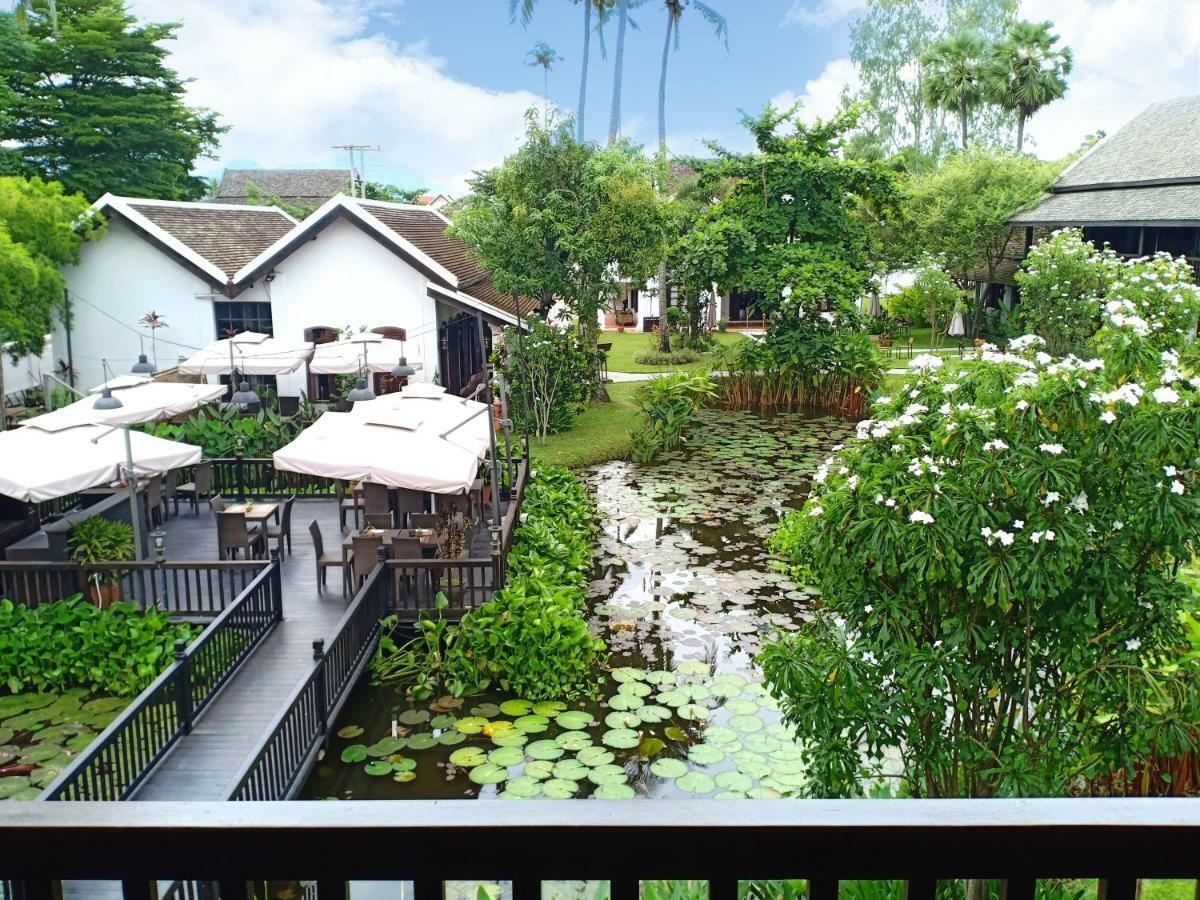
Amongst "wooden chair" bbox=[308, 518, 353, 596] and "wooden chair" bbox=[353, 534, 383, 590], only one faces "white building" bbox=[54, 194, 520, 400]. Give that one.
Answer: "wooden chair" bbox=[353, 534, 383, 590]

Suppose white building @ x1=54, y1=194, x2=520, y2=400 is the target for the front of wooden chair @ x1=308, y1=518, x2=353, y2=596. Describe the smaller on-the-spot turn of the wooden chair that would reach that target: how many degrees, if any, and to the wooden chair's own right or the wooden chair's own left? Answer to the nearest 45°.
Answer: approximately 90° to the wooden chair's own left

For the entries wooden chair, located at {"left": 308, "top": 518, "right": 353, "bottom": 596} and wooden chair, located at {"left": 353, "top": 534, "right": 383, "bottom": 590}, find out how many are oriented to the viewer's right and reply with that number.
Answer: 1

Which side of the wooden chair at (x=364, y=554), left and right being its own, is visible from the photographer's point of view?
back

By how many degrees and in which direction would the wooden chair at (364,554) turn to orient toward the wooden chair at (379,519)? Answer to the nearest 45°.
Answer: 0° — it already faces it

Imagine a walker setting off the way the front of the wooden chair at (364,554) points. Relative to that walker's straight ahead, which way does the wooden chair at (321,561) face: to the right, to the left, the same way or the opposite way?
to the right

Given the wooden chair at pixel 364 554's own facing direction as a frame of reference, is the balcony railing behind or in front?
behind

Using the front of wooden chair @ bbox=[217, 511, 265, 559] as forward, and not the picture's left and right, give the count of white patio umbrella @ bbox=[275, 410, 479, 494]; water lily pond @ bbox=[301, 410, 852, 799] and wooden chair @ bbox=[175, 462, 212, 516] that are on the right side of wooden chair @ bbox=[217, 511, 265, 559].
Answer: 2

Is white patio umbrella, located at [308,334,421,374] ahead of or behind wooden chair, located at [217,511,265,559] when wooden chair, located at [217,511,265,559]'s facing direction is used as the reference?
ahead

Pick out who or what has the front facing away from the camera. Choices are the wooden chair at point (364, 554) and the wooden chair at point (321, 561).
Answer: the wooden chair at point (364, 554)

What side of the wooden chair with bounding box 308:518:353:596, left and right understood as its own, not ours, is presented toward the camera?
right

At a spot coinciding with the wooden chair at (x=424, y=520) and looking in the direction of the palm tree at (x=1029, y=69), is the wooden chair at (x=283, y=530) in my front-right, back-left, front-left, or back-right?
back-left

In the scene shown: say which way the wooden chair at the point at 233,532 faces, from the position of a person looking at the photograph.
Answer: facing away from the viewer and to the right of the viewer

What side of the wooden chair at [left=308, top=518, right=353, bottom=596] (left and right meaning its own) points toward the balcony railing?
right

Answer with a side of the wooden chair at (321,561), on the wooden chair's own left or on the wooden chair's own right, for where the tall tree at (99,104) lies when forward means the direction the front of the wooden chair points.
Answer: on the wooden chair's own left
